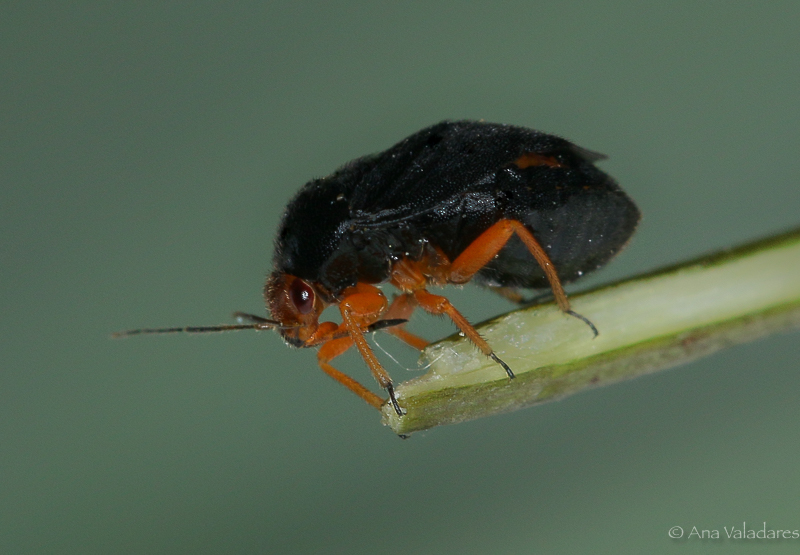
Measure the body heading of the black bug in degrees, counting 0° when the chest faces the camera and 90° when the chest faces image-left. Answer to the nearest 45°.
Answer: approximately 90°
